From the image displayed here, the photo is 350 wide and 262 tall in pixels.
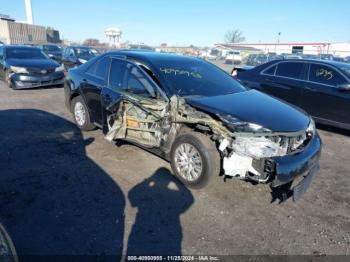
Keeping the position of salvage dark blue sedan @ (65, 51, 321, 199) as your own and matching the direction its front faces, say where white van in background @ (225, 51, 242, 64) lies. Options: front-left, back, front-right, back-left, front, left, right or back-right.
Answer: back-left

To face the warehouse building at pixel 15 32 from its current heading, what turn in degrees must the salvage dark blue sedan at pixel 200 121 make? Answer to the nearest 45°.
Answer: approximately 180°

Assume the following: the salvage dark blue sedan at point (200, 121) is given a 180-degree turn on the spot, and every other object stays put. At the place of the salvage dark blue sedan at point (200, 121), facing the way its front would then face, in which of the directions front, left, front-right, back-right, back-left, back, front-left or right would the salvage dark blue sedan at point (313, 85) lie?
right

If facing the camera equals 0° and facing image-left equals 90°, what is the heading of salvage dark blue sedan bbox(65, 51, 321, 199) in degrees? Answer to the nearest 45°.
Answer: approximately 315°

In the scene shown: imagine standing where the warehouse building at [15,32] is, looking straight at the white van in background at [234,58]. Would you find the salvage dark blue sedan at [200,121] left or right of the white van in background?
right
